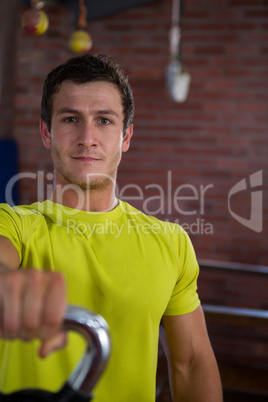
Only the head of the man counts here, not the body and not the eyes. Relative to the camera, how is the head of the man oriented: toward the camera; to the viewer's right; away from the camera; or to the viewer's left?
toward the camera

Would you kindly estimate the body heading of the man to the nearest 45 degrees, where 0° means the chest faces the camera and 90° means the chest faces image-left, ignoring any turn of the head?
approximately 0°
